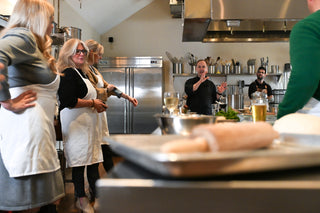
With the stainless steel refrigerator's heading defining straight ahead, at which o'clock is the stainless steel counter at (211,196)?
The stainless steel counter is roughly at 12 o'clock from the stainless steel refrigerator.

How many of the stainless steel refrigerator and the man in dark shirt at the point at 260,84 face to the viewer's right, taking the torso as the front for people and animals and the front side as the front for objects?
0

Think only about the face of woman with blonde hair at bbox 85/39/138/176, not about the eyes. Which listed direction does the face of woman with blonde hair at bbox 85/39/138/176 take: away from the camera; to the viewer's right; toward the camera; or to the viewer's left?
to the viewer's right

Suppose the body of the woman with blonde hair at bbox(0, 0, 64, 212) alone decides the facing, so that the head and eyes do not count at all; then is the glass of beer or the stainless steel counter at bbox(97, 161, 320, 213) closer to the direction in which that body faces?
the glass of beer

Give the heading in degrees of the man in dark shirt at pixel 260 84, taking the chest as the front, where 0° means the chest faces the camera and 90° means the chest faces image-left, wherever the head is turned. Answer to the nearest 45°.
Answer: approximately 0°

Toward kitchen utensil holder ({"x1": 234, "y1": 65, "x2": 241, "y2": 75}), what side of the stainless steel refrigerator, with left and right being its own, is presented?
left

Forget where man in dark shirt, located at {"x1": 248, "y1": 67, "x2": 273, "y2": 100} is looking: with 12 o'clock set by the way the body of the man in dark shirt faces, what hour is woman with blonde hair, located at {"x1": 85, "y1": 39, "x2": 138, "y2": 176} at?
The woman with blonde hair is roughly at 1 o'clock from the man in dark shirt.

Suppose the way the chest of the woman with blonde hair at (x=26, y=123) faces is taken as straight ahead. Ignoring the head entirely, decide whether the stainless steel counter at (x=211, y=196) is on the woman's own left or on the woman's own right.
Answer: on the woman's own right

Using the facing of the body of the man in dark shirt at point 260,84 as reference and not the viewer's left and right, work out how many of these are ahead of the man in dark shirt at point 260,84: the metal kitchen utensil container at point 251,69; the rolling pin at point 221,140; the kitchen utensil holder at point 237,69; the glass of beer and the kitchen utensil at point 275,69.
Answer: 2

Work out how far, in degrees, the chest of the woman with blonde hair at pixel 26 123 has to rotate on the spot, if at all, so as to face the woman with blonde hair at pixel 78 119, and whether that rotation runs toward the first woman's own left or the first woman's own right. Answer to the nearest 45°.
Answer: approximately 45° to the first woman's own left

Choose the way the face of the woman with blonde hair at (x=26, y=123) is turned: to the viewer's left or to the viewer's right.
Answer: to the viewer's right
